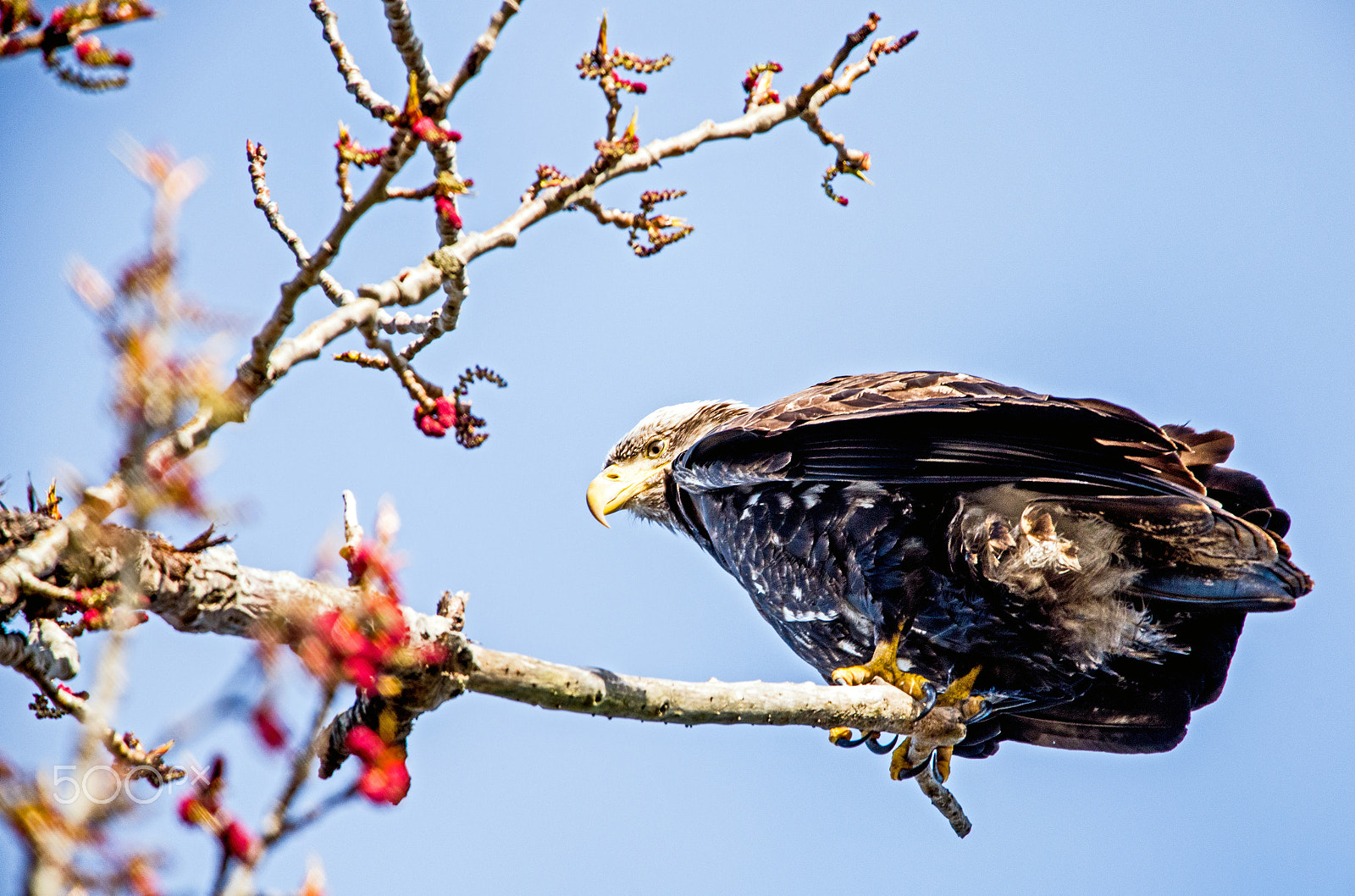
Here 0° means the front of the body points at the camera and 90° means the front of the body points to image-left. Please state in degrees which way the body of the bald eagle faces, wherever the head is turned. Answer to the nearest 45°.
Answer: approximately 90°

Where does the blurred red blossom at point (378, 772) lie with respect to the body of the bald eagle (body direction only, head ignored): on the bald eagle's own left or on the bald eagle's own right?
on the bald eagle's own left
